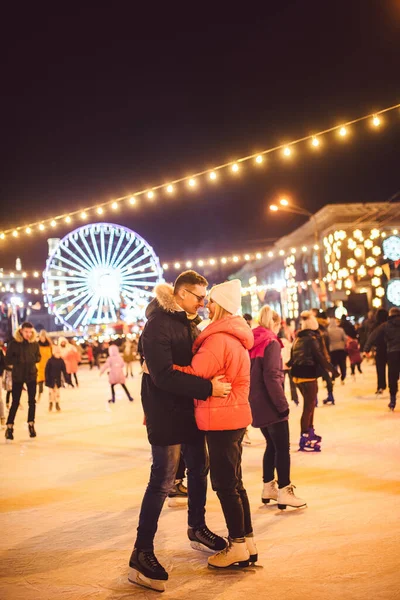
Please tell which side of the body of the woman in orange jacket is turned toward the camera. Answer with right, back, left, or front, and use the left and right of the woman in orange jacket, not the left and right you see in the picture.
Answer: left

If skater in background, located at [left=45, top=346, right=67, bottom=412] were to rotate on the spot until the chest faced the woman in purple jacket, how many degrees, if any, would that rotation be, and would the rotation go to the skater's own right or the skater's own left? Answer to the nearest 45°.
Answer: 0° — they already face them

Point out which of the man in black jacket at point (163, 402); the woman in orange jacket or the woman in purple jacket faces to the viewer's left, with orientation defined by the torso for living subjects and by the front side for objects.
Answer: the woman in orange jacket

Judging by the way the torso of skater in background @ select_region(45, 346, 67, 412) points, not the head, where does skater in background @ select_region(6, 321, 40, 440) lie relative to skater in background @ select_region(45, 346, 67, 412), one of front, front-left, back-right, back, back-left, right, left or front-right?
front

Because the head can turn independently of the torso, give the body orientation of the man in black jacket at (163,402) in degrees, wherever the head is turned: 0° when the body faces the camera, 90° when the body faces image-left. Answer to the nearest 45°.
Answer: approximately 270°

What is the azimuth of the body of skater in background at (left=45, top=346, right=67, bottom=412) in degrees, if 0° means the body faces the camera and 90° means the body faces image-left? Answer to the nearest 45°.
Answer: approximately 0°

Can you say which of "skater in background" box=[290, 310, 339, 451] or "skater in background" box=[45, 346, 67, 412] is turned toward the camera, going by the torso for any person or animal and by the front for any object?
"skater in background" box=[45, 346, 67, 412]

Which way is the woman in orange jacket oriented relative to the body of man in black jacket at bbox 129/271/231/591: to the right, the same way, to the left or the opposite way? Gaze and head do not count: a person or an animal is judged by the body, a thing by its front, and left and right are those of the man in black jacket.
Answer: the opposite way

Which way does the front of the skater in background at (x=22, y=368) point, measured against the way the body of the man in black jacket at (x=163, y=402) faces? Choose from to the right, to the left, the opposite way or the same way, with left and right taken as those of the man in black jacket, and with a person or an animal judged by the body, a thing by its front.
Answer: to the right

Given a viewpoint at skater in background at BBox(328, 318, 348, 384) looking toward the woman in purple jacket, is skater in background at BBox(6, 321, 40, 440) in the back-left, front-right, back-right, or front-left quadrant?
front-right
